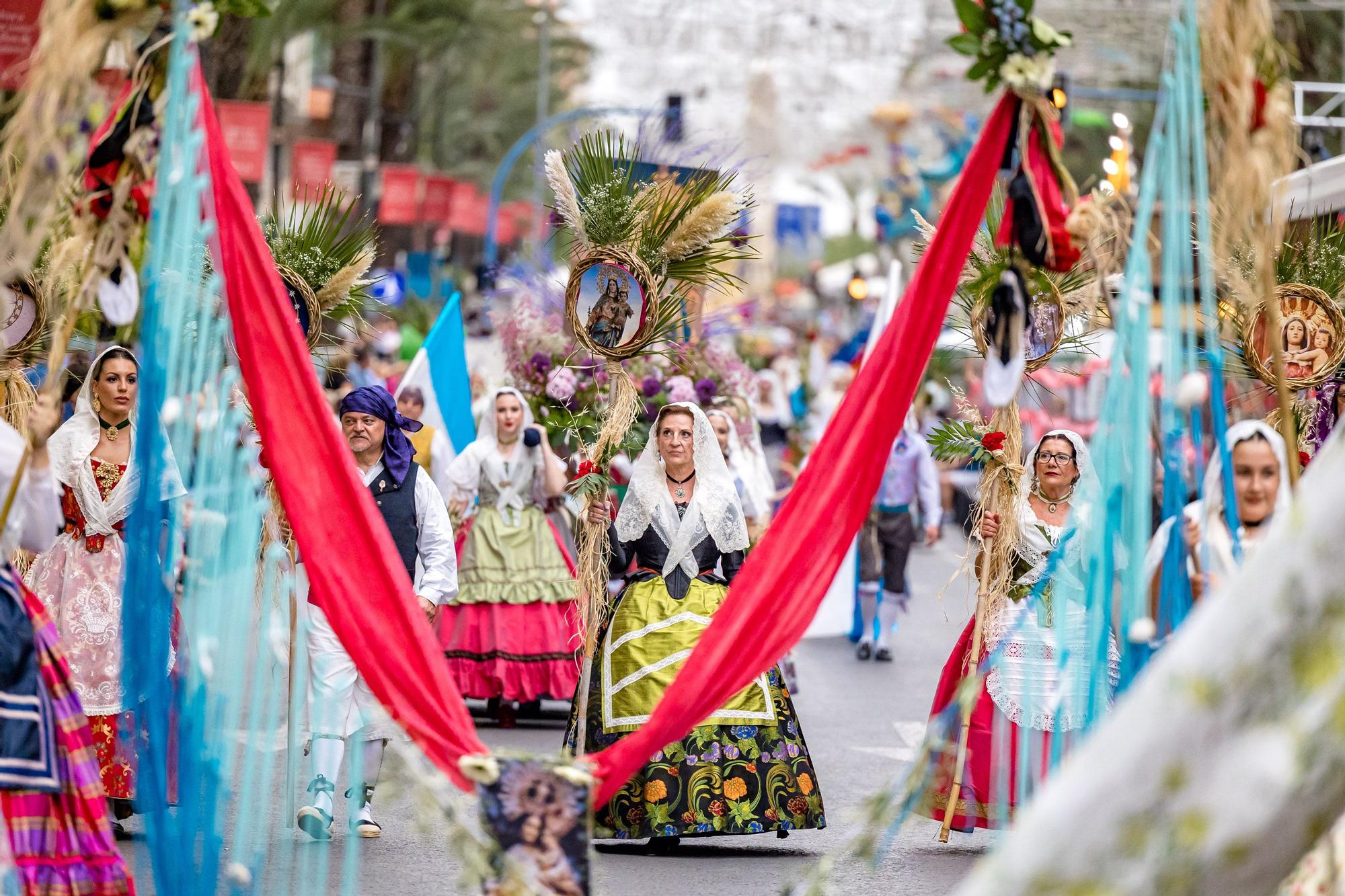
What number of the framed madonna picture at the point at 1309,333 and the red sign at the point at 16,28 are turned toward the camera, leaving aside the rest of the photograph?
2

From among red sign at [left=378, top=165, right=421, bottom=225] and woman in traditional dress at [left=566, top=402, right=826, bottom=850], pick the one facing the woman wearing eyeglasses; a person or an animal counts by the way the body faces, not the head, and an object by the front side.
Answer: the red sign

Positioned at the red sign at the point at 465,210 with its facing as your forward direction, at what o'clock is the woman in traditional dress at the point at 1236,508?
The woman in traditional dress is roughly at 12 o'clock from the red sign.

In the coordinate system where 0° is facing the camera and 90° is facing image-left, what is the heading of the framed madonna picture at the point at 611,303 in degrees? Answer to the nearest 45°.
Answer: approximately 0°

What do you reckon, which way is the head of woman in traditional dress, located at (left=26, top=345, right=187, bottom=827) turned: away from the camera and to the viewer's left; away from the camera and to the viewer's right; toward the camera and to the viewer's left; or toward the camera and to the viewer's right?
toward the camera and to the viewer's right
